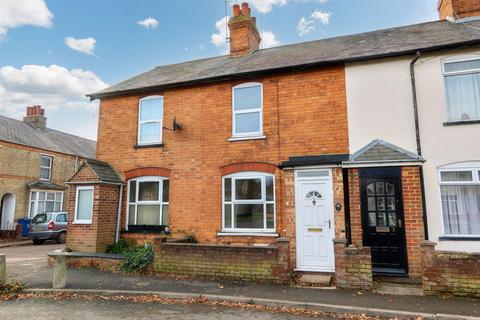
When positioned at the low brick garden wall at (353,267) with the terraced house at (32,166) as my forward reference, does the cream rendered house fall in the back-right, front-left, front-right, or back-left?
back-right

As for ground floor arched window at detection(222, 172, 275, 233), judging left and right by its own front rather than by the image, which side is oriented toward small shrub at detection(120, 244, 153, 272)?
right

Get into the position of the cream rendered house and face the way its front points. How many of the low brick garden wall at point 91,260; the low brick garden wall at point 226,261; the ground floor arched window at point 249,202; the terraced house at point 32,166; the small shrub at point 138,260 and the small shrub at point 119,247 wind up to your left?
0

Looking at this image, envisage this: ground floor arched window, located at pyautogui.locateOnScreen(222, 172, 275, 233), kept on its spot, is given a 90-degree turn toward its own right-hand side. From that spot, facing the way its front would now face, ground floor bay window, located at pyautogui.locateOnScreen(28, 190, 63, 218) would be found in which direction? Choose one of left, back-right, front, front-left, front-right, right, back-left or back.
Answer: front-right

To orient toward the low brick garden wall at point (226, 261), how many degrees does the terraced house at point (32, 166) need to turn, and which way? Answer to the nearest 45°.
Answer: approximately 45° to its right

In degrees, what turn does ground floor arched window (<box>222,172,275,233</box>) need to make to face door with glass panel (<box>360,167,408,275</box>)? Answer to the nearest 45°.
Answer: approximately 45° to its left

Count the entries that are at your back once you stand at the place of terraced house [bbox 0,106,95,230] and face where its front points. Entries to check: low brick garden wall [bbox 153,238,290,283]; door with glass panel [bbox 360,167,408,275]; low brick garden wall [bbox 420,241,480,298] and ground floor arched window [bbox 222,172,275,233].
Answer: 0

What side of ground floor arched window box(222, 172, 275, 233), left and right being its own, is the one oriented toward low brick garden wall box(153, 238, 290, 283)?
front

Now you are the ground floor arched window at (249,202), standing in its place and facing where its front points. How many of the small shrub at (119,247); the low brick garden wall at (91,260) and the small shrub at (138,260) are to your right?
3

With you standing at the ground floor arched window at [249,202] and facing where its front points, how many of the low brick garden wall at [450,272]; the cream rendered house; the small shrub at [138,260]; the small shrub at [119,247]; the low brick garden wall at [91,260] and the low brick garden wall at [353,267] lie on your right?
3

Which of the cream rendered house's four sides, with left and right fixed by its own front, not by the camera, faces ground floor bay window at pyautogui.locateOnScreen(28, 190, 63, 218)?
right

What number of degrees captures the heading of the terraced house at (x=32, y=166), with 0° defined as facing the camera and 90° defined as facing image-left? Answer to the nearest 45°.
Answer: approximately 315°

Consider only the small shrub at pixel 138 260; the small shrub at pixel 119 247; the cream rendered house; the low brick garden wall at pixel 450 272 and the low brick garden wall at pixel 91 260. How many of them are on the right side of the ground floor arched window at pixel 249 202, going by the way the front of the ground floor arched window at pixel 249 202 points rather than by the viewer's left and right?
3

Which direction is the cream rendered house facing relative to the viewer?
toward the camera

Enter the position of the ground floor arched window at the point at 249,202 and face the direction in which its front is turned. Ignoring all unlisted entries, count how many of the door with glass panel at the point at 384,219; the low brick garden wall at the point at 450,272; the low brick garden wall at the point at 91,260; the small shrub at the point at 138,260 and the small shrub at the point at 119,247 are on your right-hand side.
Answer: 3
